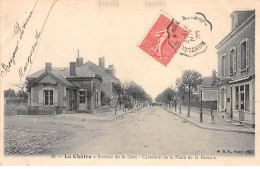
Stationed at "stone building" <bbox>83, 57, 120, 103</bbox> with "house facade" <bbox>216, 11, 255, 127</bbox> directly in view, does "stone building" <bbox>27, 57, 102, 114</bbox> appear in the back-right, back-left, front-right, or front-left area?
front-right

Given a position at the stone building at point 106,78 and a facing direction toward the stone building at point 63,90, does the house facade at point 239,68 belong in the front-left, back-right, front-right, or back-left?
front-left

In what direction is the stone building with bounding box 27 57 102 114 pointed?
toward the camera

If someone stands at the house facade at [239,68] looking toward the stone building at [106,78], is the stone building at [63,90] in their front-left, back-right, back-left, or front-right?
front-left

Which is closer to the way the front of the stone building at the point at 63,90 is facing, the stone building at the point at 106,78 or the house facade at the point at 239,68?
the house facade

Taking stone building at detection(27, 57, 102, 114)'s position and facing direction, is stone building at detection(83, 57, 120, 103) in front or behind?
behind

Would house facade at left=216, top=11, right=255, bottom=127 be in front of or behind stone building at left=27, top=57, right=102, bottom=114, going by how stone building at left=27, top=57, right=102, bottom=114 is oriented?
in front
